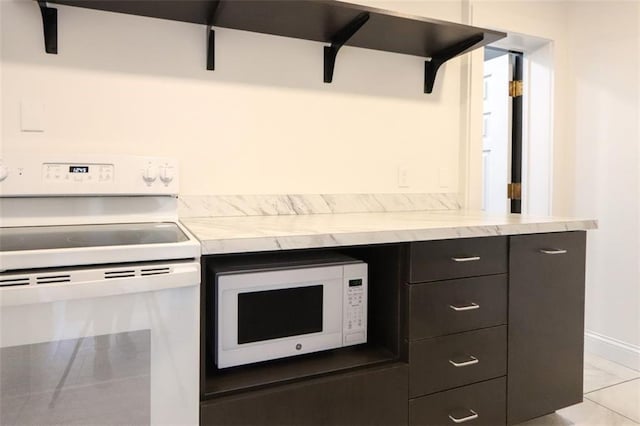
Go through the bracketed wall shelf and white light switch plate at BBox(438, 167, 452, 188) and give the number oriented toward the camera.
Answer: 2

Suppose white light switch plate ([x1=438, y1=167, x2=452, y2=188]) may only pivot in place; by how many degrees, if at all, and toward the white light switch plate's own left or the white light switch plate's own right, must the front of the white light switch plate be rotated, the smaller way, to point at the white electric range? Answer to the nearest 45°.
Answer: approximately 45° to the white light switch plate's own right
